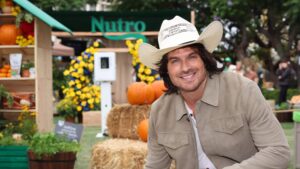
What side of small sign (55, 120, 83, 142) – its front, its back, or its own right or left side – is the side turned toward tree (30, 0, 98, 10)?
back

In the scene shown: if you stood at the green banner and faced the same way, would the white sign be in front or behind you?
in front

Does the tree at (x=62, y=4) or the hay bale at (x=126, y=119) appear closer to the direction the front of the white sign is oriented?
the hay bale

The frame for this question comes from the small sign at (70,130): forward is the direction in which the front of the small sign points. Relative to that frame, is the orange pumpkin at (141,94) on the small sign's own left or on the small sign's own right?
on the small sign's own left

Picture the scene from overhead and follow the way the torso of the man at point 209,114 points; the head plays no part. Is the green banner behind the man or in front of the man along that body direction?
behind

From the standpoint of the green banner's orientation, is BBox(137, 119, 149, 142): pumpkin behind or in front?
in front

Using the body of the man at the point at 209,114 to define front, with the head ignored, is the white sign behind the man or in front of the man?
behind
